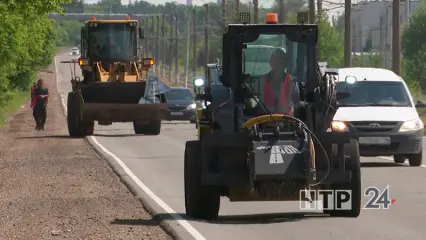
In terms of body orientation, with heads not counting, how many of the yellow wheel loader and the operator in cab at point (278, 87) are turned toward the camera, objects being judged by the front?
2

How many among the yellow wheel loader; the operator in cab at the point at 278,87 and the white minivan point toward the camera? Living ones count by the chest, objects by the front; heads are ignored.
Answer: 3

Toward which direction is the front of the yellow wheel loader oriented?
toward the camera

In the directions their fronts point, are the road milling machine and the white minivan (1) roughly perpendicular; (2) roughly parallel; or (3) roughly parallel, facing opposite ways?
roughly parallel

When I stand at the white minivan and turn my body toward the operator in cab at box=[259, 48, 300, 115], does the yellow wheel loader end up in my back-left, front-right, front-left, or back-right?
back-right

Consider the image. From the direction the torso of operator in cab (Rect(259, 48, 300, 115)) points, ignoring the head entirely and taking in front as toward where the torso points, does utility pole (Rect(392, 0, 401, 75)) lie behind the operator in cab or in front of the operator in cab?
behind

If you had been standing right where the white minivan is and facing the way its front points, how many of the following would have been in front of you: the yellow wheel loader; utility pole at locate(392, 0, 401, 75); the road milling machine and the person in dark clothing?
1

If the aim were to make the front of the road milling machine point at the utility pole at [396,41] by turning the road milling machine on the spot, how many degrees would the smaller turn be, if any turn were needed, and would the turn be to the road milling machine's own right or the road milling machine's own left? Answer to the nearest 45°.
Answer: approximately 180°

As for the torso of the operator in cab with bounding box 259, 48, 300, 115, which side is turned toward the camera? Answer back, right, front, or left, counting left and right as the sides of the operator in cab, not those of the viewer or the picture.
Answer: front

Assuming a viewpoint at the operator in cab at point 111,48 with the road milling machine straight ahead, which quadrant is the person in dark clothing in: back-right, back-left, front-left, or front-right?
back-right

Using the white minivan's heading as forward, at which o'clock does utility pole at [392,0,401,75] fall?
The utility pole is roughly at 6 o'clock from the white minivan.

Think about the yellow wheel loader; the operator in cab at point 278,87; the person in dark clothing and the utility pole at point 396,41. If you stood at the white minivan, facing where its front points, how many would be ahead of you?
1
